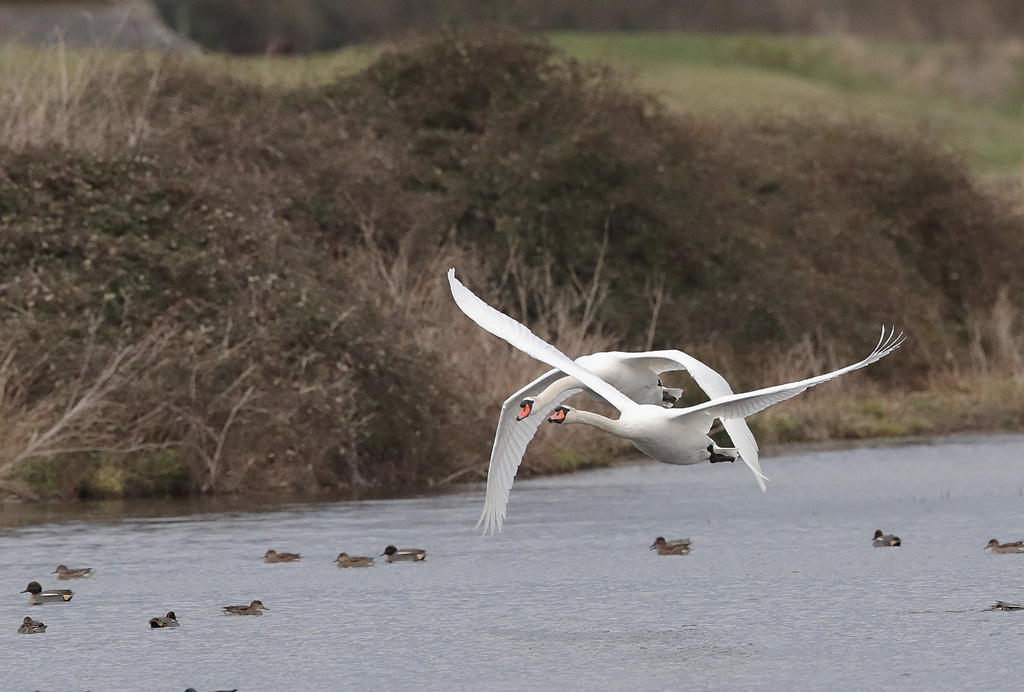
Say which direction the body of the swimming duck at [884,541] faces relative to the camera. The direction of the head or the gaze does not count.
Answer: to the viewer's left

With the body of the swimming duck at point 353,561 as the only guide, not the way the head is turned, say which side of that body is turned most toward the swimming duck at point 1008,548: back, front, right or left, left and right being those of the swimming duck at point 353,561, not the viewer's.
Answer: back

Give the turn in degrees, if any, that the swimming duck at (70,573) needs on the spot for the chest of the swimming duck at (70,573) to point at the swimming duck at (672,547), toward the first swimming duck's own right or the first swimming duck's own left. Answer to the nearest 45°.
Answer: approximately 180°

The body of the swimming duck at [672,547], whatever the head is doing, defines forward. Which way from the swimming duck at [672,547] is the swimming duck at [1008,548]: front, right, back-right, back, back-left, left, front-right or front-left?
back

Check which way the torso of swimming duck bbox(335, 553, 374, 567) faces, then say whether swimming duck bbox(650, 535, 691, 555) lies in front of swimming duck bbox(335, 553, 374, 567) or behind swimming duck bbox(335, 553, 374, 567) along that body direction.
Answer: behind

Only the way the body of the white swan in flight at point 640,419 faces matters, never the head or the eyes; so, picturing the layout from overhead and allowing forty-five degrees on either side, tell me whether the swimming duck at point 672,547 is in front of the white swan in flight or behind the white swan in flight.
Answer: behind

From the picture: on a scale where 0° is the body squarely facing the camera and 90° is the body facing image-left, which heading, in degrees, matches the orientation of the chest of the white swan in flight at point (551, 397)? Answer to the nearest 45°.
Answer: approximately 45°

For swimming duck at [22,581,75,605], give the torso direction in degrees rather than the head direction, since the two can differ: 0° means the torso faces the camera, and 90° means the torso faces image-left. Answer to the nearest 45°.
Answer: approximately 90°

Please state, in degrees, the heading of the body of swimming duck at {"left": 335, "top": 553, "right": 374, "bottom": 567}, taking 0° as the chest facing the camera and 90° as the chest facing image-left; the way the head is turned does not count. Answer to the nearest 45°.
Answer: approximately 90°

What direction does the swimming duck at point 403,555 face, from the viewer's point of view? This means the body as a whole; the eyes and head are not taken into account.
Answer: to the viewer's left

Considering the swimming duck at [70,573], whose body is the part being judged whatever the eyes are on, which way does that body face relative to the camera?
to the viewer's left

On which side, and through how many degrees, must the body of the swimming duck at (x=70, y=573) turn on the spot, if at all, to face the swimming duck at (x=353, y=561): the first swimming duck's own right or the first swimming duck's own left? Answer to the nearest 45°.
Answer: approximately 180°
